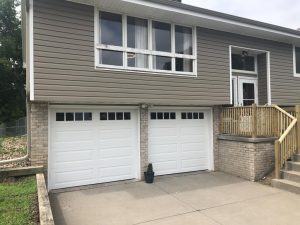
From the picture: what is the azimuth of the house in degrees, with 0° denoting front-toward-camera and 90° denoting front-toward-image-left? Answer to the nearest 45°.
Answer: approximately 315°

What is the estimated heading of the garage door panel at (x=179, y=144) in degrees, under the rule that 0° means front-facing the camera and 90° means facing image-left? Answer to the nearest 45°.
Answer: approximately 315°

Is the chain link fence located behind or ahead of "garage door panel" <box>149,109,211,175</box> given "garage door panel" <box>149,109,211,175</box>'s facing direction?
behind

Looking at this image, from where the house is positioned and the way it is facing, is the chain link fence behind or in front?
behind
